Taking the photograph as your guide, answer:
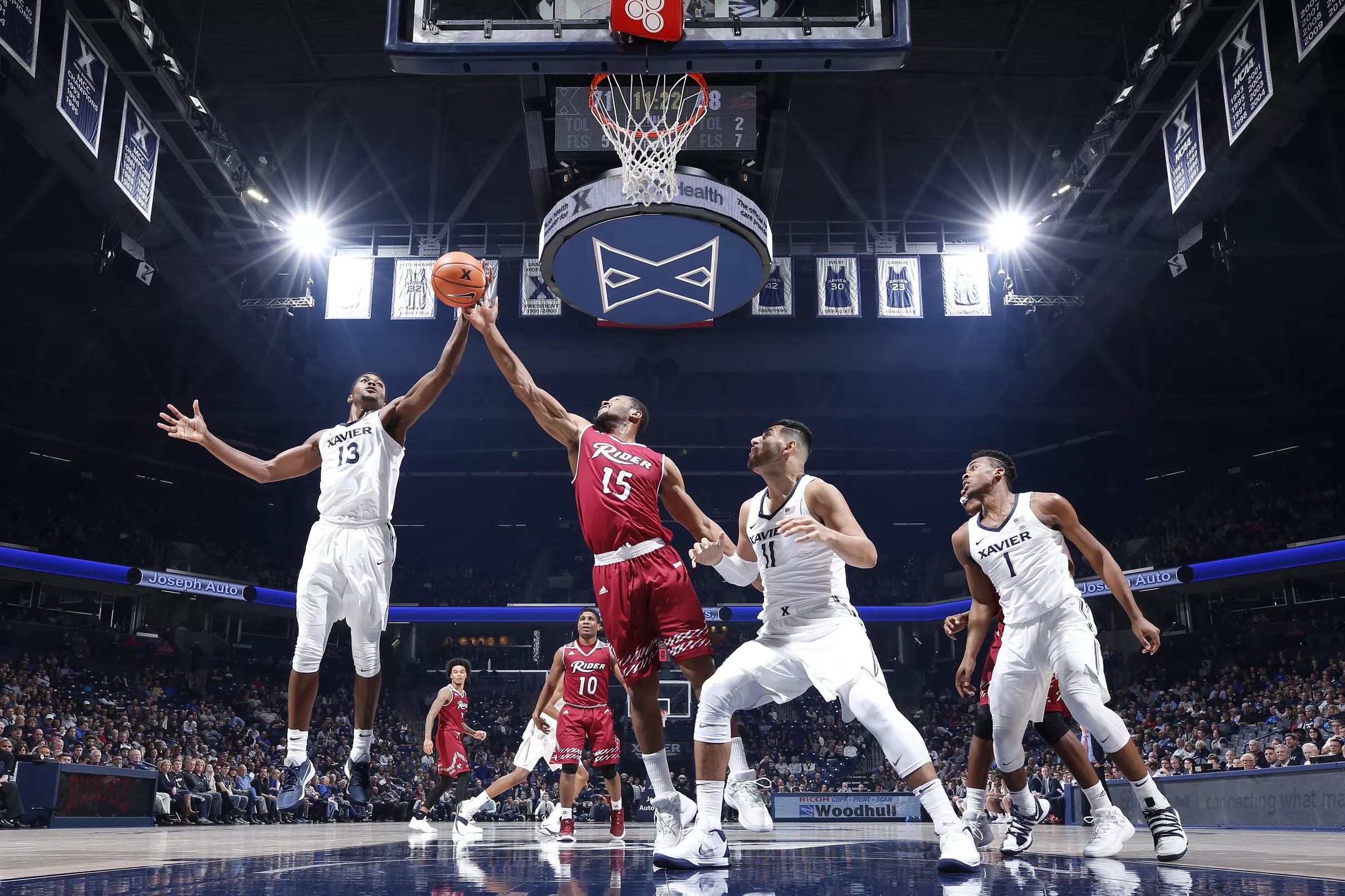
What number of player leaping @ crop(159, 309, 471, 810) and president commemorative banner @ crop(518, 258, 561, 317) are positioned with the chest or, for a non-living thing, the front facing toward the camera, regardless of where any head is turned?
2

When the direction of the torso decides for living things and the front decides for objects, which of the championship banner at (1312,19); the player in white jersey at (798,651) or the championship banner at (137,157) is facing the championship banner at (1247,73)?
the championship banner at (137,157)

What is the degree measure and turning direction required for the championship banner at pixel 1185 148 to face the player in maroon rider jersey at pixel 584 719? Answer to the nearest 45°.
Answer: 0° — it already faces them

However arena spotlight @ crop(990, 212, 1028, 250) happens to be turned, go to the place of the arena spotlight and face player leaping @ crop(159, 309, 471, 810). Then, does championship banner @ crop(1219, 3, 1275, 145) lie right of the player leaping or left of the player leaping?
left

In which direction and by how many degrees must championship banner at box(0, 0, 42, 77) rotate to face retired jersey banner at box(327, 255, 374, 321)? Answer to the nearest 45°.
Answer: approximately 90° to its left

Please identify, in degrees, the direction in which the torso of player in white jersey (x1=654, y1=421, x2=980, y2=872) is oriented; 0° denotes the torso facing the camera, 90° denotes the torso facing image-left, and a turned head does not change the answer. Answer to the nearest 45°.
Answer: approximately 45°

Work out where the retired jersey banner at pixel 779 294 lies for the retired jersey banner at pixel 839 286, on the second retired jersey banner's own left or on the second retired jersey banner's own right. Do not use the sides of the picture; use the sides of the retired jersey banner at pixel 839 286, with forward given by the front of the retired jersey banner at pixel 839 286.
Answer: on the second retired jersey banner's own right
